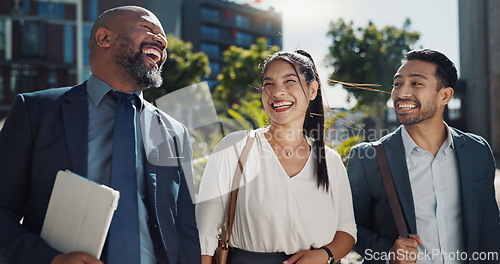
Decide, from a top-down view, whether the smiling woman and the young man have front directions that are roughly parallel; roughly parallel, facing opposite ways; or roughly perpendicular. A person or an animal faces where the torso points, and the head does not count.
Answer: roughly parallel

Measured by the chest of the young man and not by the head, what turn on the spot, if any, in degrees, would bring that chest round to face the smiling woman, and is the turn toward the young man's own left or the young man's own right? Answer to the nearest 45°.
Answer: approximately 45° to the young man's own right

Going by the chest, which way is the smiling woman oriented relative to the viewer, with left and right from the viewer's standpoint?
facing the viewer

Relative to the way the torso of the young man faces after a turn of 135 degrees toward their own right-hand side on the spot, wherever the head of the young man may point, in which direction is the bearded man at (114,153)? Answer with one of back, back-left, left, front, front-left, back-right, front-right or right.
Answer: left

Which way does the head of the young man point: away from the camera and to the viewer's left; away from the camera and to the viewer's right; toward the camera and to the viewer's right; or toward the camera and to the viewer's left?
toward the camera and to the viewer's left

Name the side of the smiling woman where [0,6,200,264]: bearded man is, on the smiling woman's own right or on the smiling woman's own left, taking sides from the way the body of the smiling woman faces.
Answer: on the smiling woman's own right

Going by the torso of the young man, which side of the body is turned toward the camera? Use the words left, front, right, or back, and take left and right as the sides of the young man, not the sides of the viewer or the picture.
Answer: front
